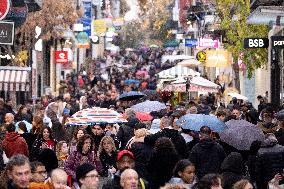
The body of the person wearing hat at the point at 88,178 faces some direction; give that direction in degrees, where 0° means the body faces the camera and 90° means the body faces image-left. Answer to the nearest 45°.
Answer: approximately 315°

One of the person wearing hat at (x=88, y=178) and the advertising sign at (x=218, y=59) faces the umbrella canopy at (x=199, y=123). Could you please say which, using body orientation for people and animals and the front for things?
the advertising sign

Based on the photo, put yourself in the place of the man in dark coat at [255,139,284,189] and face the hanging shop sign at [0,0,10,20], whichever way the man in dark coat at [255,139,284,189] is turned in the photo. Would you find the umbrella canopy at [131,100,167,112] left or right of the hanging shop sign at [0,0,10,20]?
right

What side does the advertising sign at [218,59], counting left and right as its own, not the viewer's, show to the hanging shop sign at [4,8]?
front

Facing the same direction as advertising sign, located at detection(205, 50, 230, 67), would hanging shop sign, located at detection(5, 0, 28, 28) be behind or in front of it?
in front

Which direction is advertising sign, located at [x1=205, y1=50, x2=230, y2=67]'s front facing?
toward the camera
